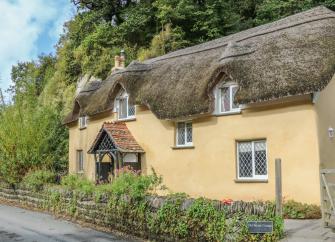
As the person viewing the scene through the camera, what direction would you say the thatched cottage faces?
facing the viewer and to the left of the viewer

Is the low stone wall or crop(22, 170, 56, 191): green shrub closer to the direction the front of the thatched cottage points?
the low stone wall

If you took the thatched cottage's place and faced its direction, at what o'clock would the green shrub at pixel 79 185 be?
The green shrub is roughly at 1 o'clock from the thatched cottage.

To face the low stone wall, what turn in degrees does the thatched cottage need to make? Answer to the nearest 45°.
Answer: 0° — it already faces it

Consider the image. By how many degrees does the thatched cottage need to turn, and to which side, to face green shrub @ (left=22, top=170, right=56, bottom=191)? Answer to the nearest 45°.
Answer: approximately 45° to its right

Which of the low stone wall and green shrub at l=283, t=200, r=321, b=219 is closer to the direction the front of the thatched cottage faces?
the low stone wall

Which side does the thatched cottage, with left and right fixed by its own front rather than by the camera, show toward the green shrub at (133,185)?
front
